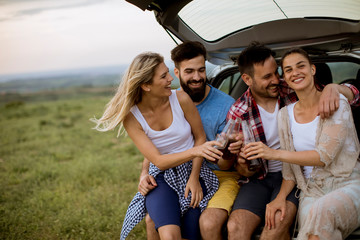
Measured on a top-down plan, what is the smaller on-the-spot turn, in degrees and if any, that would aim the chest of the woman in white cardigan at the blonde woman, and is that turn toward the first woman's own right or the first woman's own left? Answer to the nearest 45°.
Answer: approximately 45° to the first woman's own right

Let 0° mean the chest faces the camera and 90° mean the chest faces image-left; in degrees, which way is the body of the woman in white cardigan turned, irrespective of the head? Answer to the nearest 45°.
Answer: approximately 45°

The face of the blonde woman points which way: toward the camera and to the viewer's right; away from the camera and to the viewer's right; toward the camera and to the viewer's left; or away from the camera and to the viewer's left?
toward the camera and to the viewer's right
